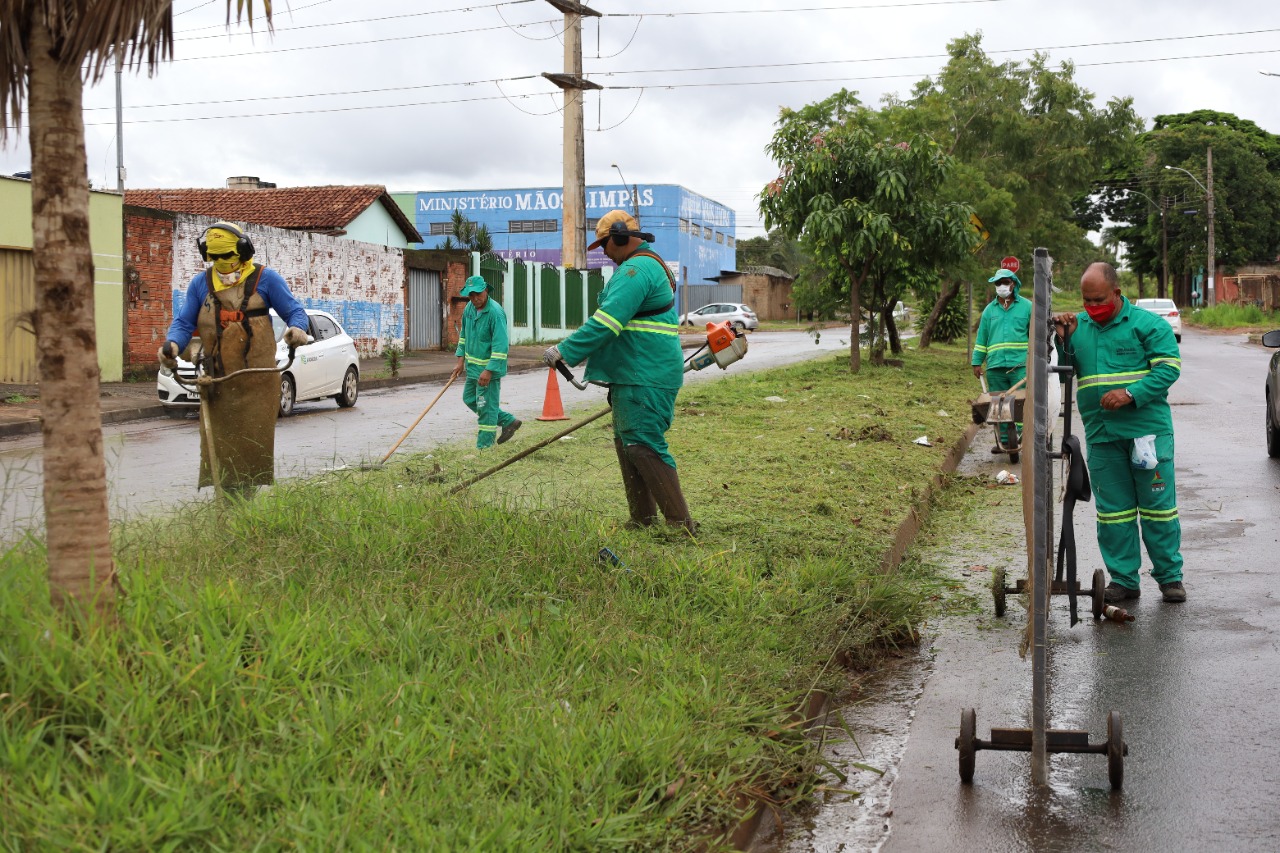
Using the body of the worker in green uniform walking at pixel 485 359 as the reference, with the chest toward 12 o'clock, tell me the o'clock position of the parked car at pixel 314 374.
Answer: The parked car is roughly at 4 o'clock from the worker in green uniform walking.

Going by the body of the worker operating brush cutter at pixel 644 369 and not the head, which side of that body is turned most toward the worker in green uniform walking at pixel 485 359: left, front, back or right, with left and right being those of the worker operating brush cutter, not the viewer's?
right

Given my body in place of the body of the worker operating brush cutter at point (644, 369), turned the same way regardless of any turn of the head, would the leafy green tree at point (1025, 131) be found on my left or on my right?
on my right

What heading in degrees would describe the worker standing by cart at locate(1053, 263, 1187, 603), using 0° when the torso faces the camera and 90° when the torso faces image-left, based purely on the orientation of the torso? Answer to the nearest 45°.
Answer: approximately 45°

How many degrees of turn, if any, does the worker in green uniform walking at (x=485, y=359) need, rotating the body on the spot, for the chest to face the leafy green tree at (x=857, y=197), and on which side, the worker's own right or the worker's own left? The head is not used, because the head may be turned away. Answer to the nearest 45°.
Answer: approximately 180°

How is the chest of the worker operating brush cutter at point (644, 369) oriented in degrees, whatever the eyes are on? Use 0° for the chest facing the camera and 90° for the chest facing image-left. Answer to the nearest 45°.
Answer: approximately 90°

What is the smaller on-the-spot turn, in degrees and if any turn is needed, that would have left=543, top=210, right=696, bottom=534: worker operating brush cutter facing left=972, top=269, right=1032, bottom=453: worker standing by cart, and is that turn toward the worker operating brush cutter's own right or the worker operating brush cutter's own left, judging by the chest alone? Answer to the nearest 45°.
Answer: approximately 135° to the worker operating brush cutter's own right

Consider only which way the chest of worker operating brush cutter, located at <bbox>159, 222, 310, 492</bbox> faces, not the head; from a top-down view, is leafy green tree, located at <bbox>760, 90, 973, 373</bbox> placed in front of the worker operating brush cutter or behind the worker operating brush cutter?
behind

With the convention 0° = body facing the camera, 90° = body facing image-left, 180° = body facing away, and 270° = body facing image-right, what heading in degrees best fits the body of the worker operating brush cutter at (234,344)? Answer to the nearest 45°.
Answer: approximately 0°

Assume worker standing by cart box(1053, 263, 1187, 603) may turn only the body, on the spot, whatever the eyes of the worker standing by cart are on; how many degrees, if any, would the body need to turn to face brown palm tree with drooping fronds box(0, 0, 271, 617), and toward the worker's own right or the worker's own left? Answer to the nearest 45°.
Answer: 0° — they already face it

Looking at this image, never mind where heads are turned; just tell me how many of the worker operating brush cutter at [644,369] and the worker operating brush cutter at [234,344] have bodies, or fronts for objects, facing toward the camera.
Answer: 1

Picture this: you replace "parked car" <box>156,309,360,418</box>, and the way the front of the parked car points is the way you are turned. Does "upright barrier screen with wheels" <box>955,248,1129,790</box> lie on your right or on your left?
on your left

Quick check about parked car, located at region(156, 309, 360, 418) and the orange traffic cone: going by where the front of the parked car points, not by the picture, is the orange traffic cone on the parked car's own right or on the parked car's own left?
on the parked car's own left

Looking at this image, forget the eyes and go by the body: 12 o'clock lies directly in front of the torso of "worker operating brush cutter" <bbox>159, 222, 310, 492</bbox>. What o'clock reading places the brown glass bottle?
The brown glass bottle is roughly at 10 o'clock from the worker operating brush cutter.

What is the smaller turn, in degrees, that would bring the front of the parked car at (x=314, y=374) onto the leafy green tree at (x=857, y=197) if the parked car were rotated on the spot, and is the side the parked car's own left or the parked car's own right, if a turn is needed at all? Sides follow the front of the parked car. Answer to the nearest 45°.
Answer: approximately 135° to the parked car's own left
